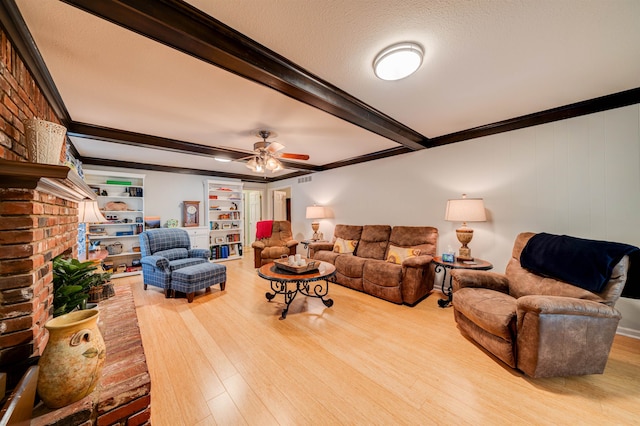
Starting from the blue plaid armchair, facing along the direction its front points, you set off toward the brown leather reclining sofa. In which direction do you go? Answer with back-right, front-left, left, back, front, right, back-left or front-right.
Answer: front

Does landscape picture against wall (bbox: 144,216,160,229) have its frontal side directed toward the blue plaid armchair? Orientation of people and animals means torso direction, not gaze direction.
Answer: yes

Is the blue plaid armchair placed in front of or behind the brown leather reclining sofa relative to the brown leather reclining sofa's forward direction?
in front

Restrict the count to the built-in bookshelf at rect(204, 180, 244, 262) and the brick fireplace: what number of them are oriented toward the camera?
1

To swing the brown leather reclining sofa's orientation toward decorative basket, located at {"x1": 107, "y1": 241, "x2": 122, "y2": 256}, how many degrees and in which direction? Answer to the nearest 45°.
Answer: approximately 45° to its right

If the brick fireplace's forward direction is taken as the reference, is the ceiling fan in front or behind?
in front

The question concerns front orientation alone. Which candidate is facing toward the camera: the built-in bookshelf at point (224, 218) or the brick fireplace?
the built-in bookshelf

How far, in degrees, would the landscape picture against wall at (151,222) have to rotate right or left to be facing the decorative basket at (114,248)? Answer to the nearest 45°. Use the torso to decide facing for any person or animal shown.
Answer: approximately 90° to its right

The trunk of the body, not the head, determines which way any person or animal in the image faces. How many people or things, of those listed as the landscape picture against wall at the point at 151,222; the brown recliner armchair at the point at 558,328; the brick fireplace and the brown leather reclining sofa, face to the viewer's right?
1

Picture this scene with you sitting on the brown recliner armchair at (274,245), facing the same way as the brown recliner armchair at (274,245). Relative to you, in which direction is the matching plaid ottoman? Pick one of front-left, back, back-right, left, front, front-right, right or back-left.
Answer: front

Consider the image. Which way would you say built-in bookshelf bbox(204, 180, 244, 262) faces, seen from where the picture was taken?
facing the viewer

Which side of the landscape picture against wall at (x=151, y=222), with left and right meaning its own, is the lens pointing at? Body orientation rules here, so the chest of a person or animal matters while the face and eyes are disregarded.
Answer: front

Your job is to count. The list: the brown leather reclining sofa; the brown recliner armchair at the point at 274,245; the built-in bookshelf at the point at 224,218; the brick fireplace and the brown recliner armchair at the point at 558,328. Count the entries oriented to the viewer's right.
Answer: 1

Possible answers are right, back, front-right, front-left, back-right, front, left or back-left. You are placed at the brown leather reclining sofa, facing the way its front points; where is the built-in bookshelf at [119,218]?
front-right

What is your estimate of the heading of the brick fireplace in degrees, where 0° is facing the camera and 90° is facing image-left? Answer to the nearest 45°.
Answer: approximately 270°

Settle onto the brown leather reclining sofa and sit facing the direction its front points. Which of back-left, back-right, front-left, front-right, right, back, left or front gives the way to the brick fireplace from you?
front

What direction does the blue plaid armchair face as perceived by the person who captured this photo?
facing the viewer and to the right of the viewer
